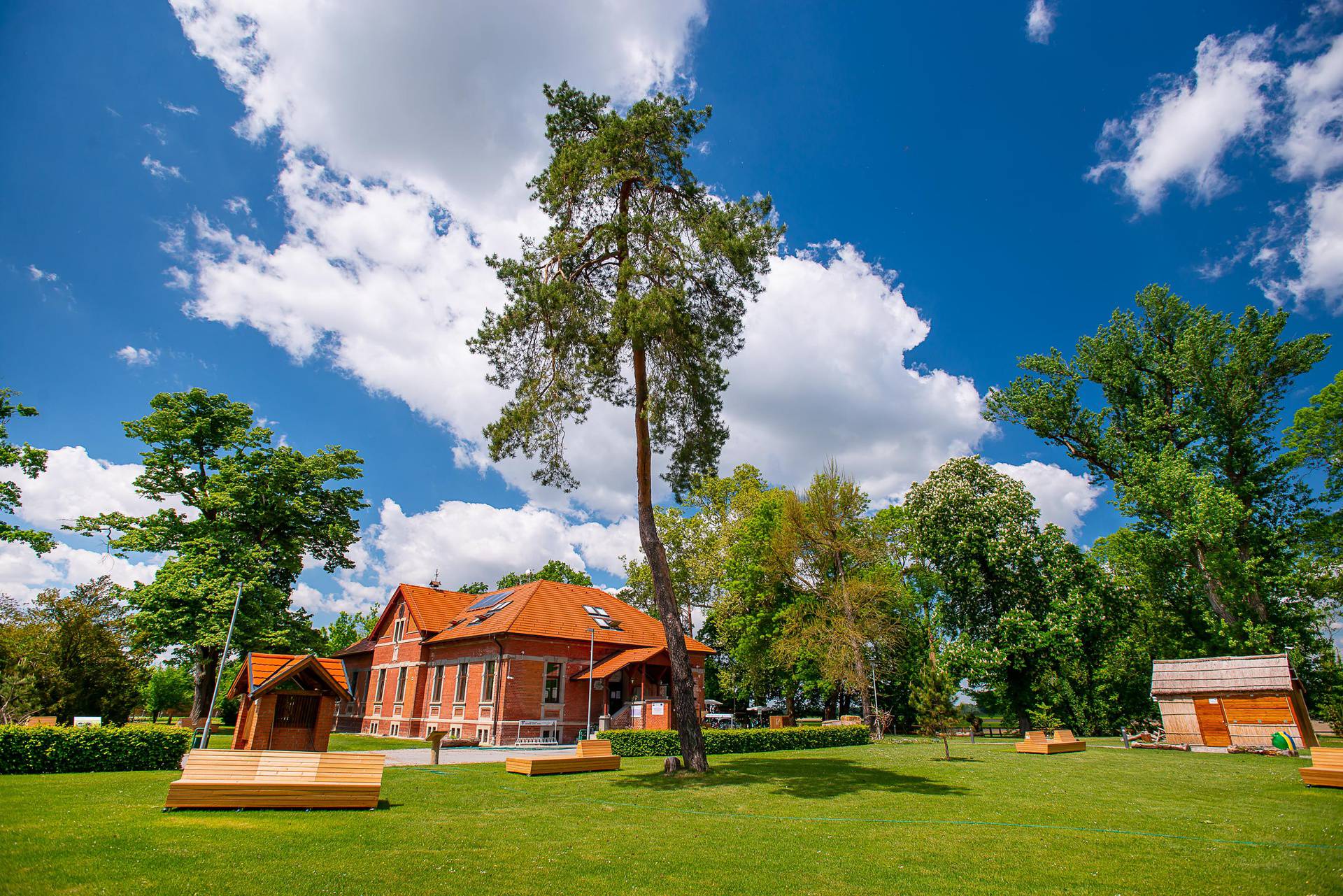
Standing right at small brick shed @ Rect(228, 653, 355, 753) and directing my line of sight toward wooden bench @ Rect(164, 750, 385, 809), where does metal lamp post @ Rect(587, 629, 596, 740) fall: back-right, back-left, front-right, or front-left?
back-left

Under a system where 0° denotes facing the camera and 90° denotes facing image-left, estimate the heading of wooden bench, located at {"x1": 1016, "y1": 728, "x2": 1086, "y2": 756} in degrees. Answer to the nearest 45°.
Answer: approximately 315°

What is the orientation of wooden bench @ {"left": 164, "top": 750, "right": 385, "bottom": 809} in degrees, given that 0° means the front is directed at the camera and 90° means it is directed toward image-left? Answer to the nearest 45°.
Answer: approximately 0°

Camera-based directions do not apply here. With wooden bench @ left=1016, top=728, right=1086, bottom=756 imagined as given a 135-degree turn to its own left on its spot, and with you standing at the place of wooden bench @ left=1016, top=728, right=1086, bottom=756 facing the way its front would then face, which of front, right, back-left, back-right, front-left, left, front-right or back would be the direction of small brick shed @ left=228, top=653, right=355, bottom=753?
back-left

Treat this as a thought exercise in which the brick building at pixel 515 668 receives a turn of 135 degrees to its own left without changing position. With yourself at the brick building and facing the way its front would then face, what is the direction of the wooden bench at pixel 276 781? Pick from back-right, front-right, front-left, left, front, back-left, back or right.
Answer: back

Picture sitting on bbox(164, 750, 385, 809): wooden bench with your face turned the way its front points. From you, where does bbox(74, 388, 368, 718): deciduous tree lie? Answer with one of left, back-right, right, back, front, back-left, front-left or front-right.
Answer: back

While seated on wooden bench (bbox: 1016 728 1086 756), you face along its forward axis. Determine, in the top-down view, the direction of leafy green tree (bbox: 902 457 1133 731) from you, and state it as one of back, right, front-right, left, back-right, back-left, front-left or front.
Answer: back-left

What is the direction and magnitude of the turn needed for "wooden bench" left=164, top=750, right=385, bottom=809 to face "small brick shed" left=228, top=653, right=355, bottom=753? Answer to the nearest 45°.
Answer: approximately 180°

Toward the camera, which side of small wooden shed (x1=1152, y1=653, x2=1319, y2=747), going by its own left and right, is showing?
front

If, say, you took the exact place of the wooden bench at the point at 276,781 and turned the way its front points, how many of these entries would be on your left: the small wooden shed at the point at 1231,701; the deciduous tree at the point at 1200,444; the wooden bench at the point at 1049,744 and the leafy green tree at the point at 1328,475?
4

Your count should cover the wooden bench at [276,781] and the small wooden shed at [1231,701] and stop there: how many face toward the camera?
2

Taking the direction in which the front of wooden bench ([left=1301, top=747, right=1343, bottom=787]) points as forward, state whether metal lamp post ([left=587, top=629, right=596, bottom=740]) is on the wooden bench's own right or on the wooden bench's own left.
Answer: on the wooden bench's own right

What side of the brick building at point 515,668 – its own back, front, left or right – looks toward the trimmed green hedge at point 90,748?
right

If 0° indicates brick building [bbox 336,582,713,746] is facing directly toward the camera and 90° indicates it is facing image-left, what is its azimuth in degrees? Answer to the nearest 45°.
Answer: approximately 315°

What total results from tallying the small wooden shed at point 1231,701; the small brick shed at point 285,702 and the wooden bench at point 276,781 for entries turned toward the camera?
3
